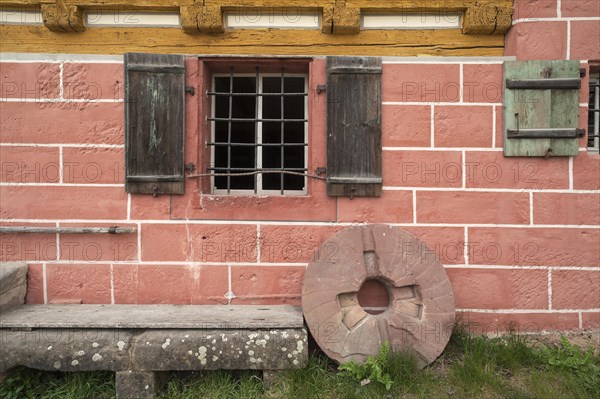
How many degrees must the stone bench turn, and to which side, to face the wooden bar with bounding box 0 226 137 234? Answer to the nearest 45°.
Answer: approximately 135° to its right

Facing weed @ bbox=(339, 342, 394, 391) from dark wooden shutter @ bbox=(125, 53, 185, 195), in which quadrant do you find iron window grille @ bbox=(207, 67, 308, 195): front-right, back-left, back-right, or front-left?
front-left

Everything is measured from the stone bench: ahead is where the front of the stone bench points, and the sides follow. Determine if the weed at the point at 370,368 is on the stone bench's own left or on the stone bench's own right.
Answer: on the stone bench's own left

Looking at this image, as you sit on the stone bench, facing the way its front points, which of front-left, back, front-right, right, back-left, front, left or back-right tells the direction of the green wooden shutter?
left

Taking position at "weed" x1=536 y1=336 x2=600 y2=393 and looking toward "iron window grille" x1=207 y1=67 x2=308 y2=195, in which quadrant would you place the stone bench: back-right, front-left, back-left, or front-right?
front-left

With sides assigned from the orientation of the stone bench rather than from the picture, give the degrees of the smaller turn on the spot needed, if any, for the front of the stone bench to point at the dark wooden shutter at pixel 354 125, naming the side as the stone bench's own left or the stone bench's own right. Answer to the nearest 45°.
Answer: approximately 90° to the stone bench's own left

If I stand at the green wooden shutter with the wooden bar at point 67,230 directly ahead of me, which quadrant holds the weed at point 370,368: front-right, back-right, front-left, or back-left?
front-left

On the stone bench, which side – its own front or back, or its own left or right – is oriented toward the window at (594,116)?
left

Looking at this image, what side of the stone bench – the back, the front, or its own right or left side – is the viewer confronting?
front

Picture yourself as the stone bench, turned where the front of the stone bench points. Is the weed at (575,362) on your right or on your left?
on your left
